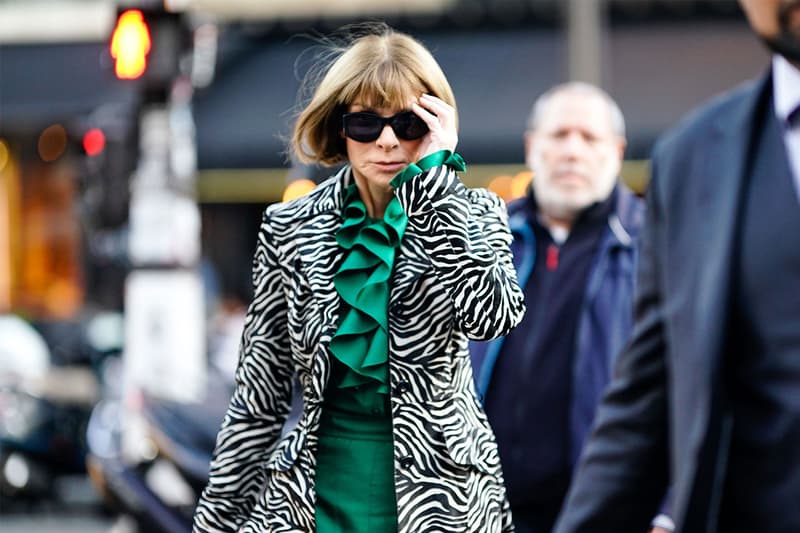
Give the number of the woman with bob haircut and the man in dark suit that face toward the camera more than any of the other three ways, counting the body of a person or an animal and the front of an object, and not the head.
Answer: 2

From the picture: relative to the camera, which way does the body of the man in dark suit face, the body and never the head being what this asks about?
toward the camera

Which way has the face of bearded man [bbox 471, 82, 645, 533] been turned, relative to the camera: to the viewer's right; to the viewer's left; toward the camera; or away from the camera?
toward the camera

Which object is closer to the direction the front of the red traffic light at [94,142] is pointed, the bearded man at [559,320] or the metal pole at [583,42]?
the bearded man

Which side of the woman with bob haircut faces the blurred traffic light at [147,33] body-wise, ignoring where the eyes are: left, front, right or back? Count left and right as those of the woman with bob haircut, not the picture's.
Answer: back

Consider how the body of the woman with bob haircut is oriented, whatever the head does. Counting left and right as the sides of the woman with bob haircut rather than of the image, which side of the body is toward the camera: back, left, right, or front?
front

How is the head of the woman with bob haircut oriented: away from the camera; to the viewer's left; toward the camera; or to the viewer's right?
toward the camera

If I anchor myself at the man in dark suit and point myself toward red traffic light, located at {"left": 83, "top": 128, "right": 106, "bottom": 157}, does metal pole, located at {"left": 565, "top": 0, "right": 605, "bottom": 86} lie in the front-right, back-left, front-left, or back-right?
front-right

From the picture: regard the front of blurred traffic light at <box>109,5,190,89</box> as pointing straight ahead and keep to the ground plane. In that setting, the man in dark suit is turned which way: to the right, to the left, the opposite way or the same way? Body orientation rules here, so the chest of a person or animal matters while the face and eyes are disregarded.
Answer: the same way

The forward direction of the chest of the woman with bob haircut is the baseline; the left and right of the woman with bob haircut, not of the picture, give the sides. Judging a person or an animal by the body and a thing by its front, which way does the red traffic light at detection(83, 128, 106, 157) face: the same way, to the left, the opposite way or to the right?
the same way

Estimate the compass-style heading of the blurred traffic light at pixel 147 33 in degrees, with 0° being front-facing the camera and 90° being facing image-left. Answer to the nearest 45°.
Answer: approximately 45°

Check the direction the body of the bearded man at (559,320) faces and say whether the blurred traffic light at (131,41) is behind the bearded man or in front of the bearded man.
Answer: behind

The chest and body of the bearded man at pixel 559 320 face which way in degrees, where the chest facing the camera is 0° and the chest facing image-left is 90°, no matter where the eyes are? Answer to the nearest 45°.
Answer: approximately 0°

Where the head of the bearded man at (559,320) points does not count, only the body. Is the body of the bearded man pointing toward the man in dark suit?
yes

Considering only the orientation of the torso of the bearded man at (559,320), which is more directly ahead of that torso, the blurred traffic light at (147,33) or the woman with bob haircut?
the woman with bob haircut

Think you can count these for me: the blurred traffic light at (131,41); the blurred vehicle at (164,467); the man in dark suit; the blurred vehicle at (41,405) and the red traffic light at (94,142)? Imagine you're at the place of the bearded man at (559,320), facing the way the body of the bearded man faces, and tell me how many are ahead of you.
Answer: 1

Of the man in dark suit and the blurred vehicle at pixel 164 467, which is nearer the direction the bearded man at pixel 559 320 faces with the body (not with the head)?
the man in dark suit
